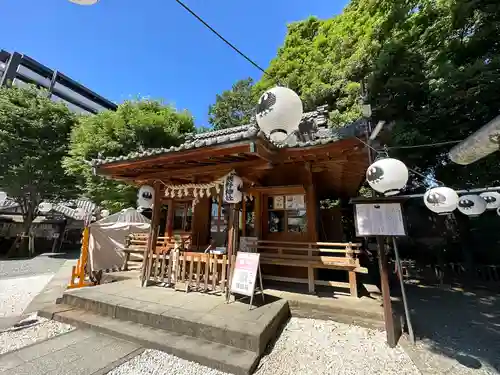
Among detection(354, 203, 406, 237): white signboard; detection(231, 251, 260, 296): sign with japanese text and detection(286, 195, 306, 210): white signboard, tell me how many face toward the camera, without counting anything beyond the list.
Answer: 3

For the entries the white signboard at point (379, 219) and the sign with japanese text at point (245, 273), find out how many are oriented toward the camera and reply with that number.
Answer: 2

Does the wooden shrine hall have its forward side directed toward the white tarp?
no

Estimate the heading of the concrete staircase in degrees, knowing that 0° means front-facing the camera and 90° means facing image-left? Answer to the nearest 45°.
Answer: approximately 45°

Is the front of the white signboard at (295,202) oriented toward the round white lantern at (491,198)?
no

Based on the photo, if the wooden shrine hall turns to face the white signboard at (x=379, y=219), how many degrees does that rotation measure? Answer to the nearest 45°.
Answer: approximately 90° to its left

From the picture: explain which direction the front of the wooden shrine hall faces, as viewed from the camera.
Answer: facing the viewer and to the left of the viewer

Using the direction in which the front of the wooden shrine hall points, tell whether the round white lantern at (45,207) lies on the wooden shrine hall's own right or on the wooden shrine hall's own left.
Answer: on the wooden shrine hall's own right

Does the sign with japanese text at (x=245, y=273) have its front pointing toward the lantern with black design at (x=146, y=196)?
no

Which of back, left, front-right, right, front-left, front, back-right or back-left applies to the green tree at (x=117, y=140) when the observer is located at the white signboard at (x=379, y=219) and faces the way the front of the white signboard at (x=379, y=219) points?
right

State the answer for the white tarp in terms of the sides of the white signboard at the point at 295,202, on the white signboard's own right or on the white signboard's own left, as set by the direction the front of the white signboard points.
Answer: on the white signboard's own right

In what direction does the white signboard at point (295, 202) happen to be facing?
toward the camera

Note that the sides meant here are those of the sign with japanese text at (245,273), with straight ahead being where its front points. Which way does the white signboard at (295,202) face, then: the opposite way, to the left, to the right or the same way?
the same way

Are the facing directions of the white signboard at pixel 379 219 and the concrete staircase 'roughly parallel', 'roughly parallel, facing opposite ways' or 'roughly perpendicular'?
roughly parallel

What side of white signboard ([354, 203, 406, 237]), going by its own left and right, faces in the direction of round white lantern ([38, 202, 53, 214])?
right

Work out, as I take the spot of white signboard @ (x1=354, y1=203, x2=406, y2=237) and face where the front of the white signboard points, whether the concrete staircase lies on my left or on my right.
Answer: on my right

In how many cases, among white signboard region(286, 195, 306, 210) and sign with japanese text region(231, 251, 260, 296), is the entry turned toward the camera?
2

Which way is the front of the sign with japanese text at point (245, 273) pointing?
toward the camera
